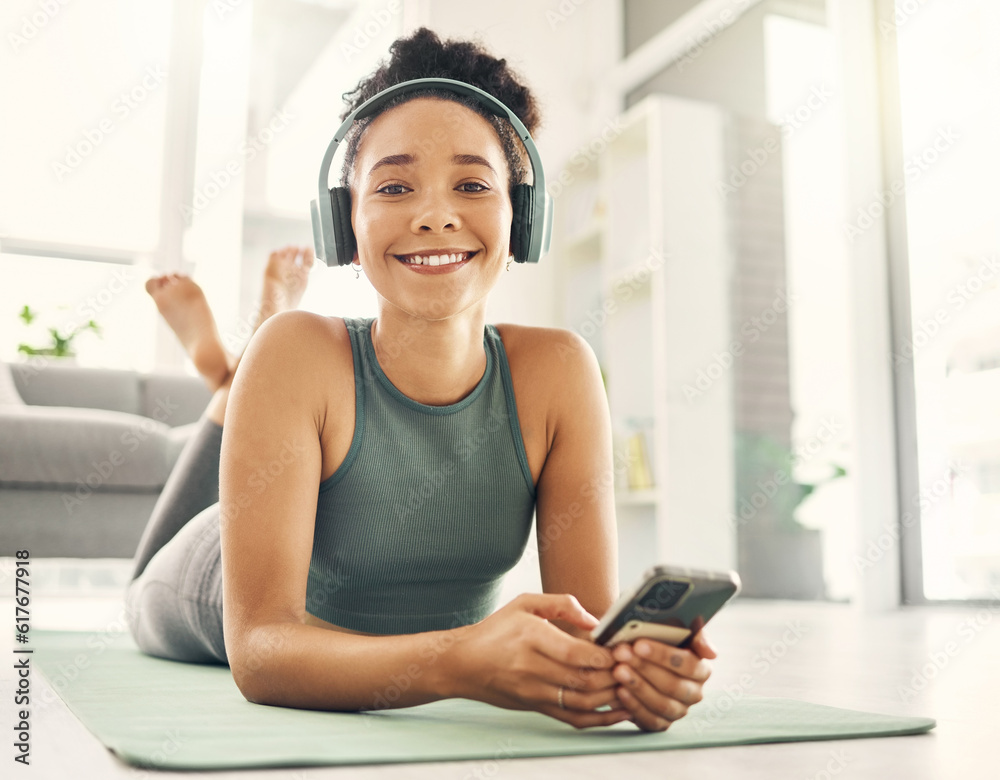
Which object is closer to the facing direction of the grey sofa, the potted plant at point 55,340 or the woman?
the woman

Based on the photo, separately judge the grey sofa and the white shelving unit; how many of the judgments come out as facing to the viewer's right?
0

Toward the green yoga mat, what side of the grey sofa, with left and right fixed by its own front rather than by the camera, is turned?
front

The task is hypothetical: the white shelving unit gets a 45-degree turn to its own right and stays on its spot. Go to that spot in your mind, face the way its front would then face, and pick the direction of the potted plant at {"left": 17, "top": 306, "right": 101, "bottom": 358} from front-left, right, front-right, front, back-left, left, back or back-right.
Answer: front

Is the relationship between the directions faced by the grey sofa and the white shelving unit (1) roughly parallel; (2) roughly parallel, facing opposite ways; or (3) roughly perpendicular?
roughly perpendicular

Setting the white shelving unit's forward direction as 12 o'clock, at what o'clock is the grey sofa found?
The grey sofa is roughly at 12 o'clock from the white shelving unit.

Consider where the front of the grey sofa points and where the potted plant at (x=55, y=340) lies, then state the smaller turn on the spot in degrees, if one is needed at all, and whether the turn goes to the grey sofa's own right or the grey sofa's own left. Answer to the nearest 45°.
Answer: approximately 180°

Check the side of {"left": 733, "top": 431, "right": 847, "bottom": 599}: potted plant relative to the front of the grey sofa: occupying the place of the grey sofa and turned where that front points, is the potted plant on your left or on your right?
on your left

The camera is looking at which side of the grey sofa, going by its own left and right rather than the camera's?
front

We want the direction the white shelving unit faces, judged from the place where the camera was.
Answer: facing the viewer and to the left of the viewer
